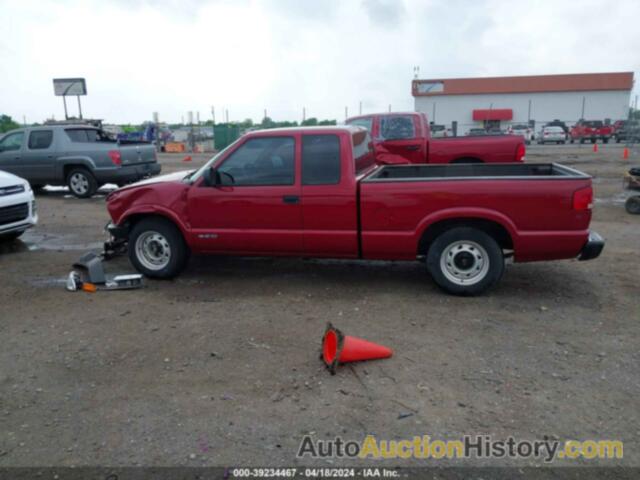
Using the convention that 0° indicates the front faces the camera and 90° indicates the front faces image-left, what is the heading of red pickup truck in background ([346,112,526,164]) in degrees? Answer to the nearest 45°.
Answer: approximately 90°

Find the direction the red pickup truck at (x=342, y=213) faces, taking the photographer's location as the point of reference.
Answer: facing to the left of the viewer

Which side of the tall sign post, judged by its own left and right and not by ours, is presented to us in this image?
front

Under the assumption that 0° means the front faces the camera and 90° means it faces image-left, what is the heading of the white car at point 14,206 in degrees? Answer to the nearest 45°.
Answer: approximately 315°

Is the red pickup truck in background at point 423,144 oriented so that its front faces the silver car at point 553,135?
no

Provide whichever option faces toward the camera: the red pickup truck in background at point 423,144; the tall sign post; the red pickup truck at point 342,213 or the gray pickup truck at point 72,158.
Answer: the tall sign post

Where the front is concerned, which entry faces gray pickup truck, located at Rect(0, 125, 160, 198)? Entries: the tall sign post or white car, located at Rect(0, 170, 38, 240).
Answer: the tall sign post

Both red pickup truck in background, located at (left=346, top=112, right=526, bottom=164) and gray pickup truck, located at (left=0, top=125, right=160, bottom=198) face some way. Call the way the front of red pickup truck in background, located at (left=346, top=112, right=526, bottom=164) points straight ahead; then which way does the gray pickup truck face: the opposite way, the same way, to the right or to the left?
the same way

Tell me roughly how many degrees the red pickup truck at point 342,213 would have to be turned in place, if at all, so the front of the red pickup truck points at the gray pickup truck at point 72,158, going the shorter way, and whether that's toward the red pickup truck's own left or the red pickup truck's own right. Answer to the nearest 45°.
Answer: approximately 45° to the red pickup truck's own right

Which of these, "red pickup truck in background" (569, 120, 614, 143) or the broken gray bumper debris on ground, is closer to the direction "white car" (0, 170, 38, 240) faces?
the broken gray bumper debris on ground

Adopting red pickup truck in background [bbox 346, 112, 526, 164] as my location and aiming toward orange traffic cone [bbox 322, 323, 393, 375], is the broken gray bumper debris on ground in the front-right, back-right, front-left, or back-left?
front-right

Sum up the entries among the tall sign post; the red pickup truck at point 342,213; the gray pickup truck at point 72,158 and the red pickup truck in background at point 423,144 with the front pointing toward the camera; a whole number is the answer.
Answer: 1

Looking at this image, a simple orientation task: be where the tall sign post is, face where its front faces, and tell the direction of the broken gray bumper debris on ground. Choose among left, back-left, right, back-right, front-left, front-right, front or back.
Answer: front

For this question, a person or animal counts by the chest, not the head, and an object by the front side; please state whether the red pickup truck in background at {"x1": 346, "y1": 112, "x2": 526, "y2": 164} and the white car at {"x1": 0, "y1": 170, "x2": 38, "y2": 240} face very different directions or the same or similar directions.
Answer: very different directions

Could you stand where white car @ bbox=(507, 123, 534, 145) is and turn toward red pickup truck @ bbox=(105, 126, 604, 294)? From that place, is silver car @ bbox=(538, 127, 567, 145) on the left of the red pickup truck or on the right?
left

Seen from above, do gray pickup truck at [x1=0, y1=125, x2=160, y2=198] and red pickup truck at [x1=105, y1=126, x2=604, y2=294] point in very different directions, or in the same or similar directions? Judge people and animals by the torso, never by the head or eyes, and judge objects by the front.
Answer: same or similar directions

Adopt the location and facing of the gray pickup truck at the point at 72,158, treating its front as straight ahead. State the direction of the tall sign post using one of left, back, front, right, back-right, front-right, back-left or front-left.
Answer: front-right
